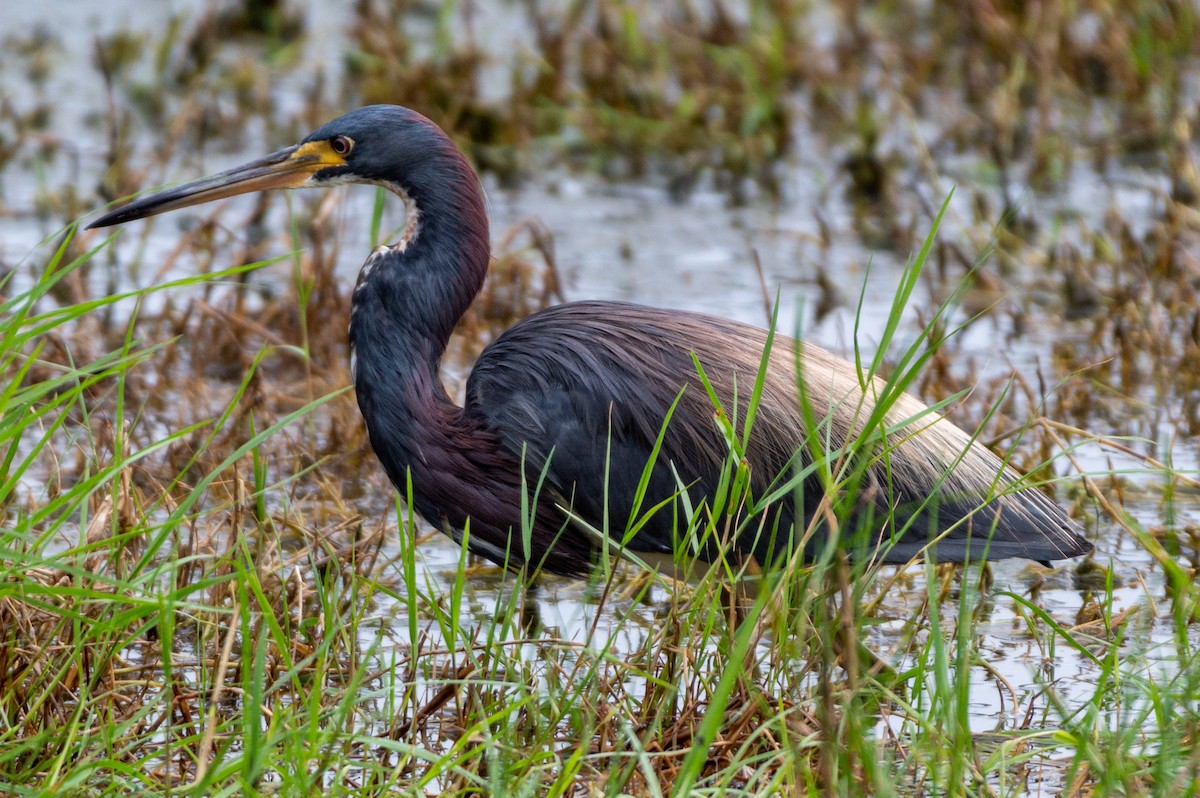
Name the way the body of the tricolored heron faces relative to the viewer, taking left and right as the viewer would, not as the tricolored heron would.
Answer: facing to the left of the viewer
